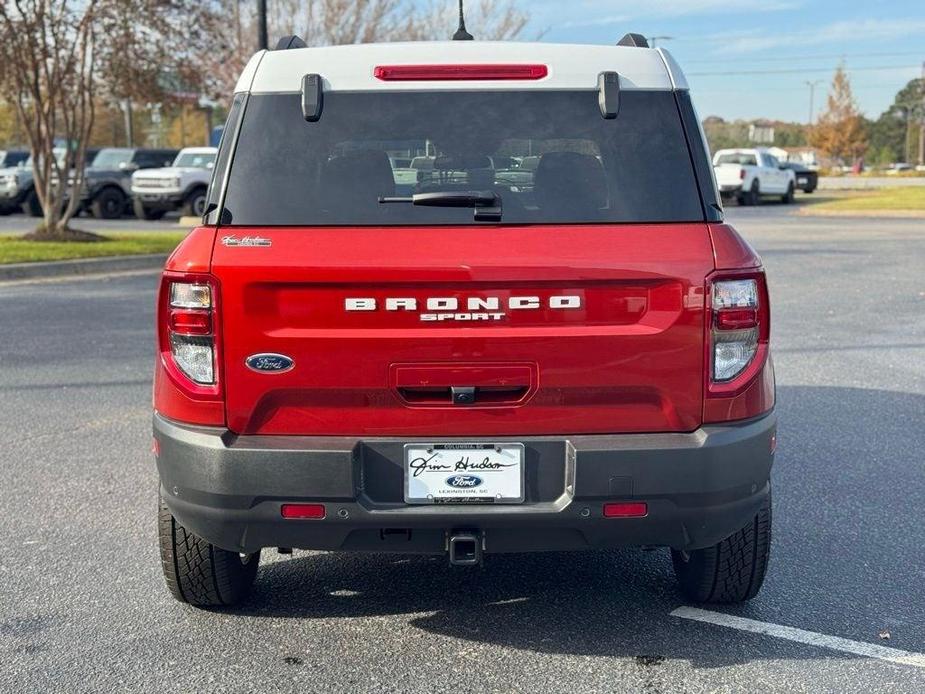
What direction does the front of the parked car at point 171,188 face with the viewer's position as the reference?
facing the viewer and to the left of the viewer

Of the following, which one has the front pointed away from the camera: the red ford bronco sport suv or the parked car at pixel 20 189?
the red ford bronco sport suv

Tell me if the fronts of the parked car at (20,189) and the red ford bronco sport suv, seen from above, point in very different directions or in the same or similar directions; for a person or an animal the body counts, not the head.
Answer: very different directions

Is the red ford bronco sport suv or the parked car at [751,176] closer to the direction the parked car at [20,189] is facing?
the red ford bronco sport suv

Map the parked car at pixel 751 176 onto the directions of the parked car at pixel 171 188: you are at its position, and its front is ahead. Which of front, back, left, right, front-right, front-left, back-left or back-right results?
back-left

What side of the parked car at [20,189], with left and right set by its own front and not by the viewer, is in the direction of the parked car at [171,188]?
left

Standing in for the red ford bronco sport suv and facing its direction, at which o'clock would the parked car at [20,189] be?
The parked car is roughly at 11 o'clock from the red ford bronco sport suv.

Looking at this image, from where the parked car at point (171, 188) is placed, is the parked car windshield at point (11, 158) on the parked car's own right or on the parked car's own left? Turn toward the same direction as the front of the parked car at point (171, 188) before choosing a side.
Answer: on the parked car's own right

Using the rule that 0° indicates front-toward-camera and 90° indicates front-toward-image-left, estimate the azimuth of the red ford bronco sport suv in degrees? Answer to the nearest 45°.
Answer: approximately 180°

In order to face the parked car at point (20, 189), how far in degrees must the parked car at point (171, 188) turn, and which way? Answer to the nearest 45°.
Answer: approximately 90° to its right

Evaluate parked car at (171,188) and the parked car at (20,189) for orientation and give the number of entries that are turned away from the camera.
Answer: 0

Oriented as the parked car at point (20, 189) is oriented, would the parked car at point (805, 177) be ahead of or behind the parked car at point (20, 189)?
behind

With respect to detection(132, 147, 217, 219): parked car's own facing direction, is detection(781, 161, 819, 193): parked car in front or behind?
behind

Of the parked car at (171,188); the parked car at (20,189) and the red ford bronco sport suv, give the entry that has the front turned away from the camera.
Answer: the red ford bronco sport suv

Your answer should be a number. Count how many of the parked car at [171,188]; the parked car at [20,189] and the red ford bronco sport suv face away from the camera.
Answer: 1

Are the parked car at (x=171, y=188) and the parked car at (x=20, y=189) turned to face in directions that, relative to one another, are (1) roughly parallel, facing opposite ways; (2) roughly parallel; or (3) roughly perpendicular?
roughly parallel

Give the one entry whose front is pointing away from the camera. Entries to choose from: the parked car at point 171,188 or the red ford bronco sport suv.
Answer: the red ford bronco sport suv
